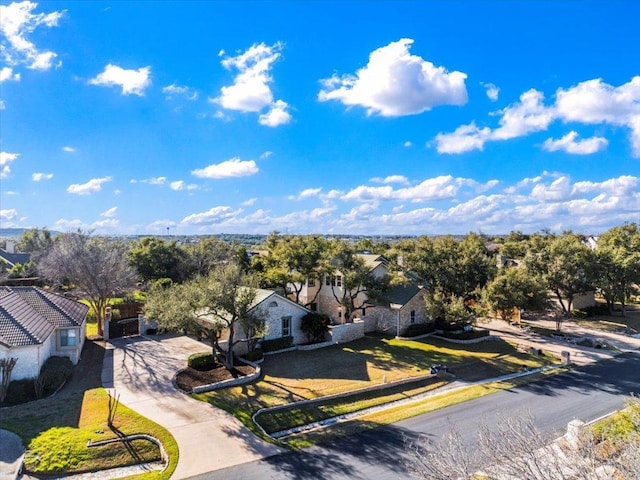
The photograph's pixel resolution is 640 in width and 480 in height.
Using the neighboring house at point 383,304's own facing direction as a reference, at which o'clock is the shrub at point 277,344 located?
The shrub is roughly at 3 o'clock from the neighboring house.

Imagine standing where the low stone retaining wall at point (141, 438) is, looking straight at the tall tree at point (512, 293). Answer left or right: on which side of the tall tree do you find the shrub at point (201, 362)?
left

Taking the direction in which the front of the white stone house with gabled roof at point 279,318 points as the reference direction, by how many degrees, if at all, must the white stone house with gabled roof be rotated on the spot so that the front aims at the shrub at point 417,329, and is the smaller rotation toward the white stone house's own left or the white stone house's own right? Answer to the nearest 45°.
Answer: approximately 45° to the white stone house's own left

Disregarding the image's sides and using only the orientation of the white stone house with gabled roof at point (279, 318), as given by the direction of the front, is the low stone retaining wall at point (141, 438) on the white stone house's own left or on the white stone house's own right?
on the white stone house's own right

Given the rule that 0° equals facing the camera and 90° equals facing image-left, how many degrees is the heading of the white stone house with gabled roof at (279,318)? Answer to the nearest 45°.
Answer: approximately 315°

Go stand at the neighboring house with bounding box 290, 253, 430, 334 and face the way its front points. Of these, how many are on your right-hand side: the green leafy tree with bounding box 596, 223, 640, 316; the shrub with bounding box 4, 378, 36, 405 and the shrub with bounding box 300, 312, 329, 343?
2

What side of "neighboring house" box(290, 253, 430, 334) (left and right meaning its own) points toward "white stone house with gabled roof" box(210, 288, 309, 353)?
right

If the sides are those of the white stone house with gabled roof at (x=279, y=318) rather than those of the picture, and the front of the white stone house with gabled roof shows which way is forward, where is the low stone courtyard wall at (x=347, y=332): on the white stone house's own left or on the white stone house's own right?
on the white stone house's own left

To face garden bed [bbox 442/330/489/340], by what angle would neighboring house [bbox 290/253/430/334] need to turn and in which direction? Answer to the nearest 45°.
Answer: approximately 45° to its left

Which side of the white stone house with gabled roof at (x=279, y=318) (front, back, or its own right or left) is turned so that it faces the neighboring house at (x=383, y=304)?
left
